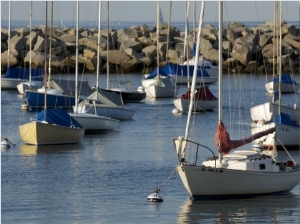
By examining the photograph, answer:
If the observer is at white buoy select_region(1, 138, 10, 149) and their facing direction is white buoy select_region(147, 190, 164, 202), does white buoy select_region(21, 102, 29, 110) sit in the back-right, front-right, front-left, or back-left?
back-left

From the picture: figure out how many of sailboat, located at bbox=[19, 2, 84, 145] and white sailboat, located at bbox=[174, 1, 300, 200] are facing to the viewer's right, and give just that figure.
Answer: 0

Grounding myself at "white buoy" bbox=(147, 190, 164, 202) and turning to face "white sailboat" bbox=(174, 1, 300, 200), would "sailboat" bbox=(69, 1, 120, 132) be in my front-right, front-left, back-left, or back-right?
back-left

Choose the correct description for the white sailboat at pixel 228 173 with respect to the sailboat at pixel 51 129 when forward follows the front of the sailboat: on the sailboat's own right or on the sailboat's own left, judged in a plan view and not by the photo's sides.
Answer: on the sailboat's own left

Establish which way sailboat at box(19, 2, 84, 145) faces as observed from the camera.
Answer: facing the viewer and to the left of the viewer

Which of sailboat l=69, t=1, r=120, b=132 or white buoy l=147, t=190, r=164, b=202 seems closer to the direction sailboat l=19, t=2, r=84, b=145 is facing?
the white buoy

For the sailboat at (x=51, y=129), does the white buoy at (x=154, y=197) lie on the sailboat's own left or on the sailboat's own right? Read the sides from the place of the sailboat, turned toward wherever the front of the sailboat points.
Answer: on the sailboat's own left
